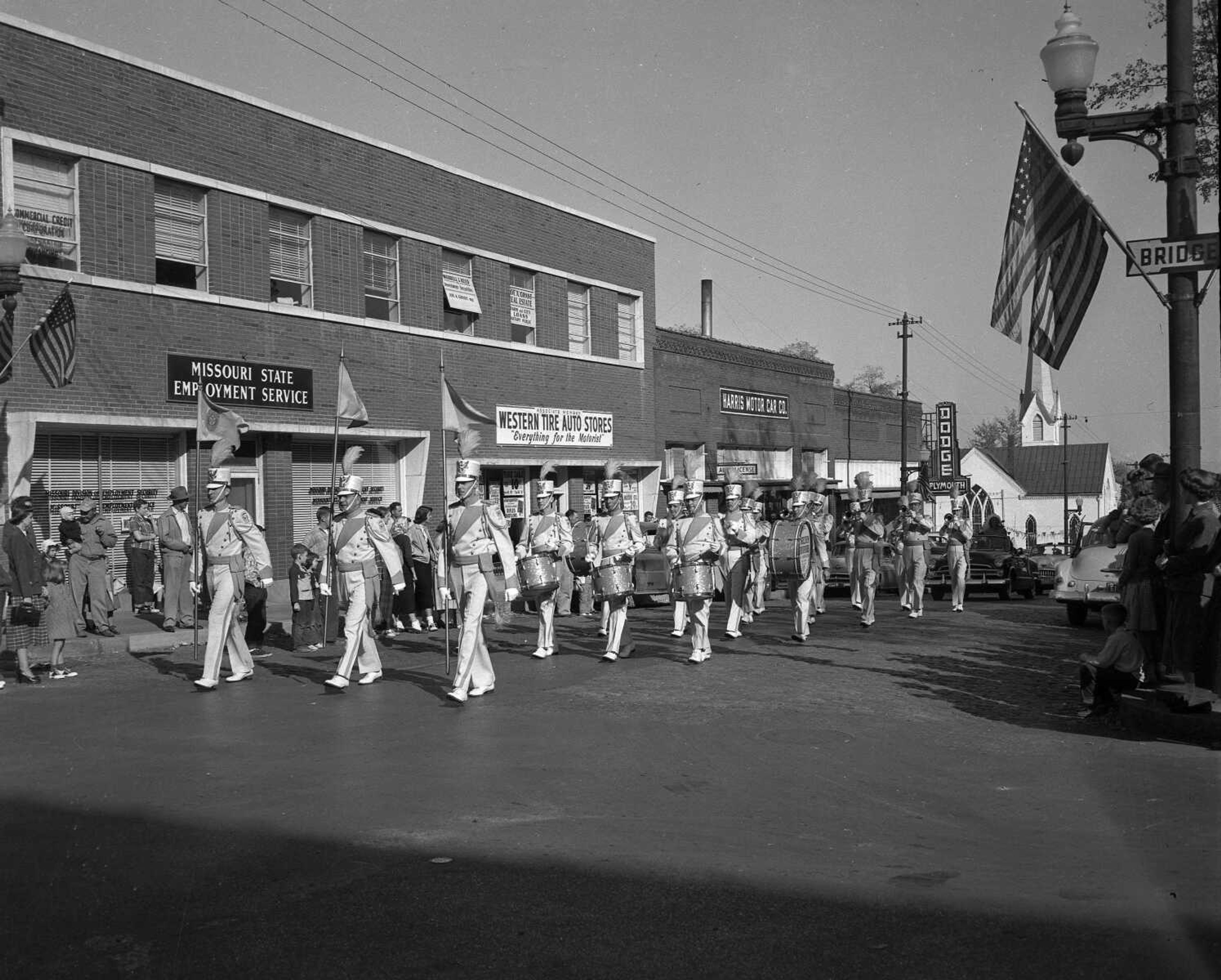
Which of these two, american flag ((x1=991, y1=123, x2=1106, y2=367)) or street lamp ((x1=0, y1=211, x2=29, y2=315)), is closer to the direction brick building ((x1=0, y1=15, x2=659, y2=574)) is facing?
the american flag

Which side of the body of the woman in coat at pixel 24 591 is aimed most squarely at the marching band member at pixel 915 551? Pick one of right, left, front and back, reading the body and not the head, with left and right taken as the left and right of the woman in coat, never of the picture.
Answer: front

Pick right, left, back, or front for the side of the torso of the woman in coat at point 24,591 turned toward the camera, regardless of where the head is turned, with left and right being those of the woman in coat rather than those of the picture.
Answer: right

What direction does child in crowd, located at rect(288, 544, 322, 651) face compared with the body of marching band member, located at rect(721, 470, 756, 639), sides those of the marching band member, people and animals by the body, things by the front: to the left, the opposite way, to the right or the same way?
to the left

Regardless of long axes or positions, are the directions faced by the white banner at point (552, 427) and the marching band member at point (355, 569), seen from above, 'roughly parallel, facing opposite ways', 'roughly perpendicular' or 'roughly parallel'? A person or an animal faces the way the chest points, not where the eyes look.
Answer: roughly perpendicular

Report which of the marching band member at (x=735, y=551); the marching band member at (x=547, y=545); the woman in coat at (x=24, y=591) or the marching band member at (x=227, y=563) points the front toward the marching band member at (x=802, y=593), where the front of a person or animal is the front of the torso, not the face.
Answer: the woman in coat

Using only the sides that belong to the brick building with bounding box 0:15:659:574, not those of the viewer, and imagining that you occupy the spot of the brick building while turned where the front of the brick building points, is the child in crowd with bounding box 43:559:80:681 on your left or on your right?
on your right

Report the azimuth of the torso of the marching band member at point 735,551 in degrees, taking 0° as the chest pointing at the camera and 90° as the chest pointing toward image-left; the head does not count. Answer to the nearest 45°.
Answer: approximately 45°

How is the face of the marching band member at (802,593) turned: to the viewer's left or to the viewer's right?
to the viewer's left

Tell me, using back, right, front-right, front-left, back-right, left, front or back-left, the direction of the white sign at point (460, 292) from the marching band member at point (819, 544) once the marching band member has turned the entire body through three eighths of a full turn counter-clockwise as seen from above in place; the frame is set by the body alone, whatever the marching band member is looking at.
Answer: back-left

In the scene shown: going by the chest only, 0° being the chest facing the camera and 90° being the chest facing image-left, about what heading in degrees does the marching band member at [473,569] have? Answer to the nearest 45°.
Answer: approximately 45°
